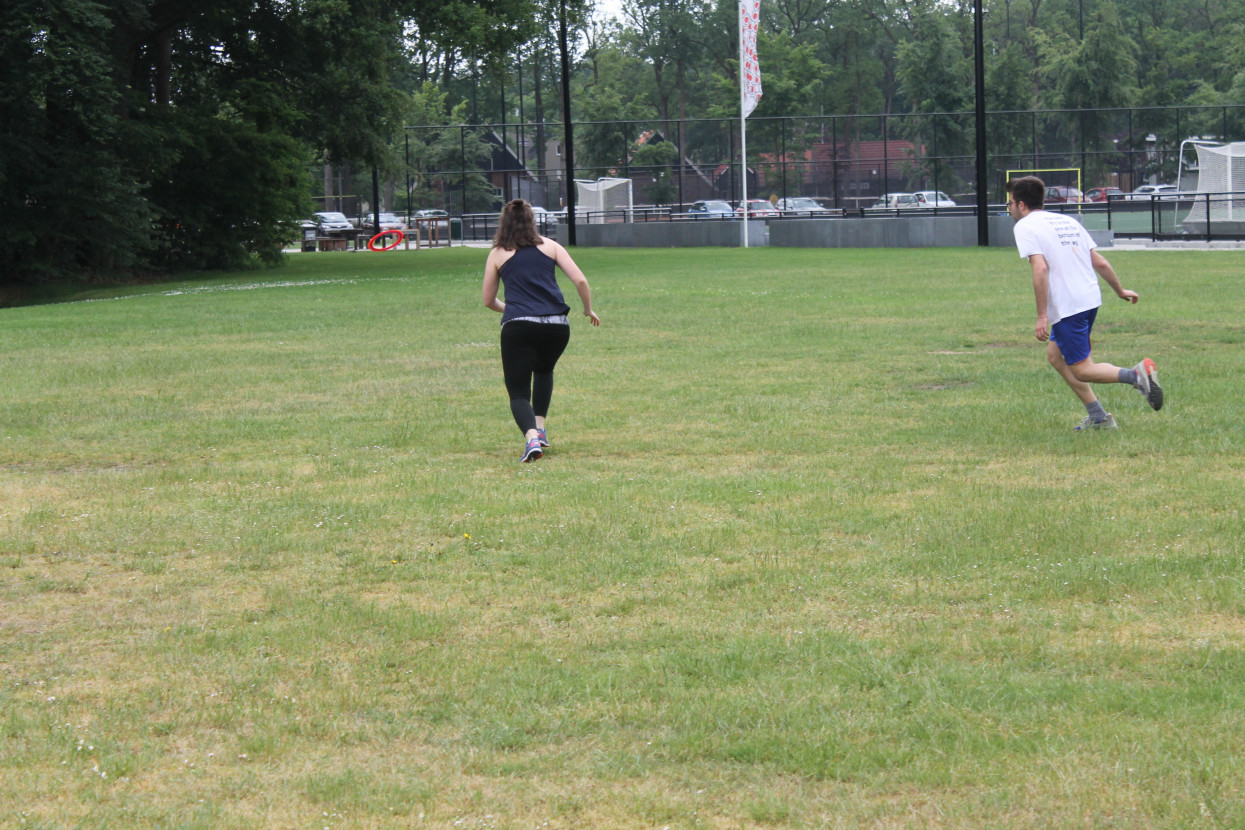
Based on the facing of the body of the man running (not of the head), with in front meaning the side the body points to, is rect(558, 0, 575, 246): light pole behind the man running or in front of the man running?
in front

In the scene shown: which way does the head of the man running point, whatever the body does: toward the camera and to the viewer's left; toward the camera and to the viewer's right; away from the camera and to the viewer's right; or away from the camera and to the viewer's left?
away from the camera and to the viewer's left

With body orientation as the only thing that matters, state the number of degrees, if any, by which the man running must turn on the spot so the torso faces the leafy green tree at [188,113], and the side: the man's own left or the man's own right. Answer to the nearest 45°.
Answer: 0° — they already face it

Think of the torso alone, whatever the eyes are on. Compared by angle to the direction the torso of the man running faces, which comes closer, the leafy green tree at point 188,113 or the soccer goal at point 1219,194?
the leafy green tree

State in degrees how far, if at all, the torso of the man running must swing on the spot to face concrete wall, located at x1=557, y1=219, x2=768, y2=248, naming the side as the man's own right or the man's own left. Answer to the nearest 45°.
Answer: approximately 45° to the man's own right

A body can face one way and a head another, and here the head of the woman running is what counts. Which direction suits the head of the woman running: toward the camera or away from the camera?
away from the camera
